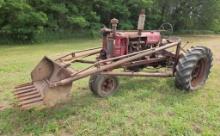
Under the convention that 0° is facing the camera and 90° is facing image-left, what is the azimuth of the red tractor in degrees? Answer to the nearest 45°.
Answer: approximately 45°
